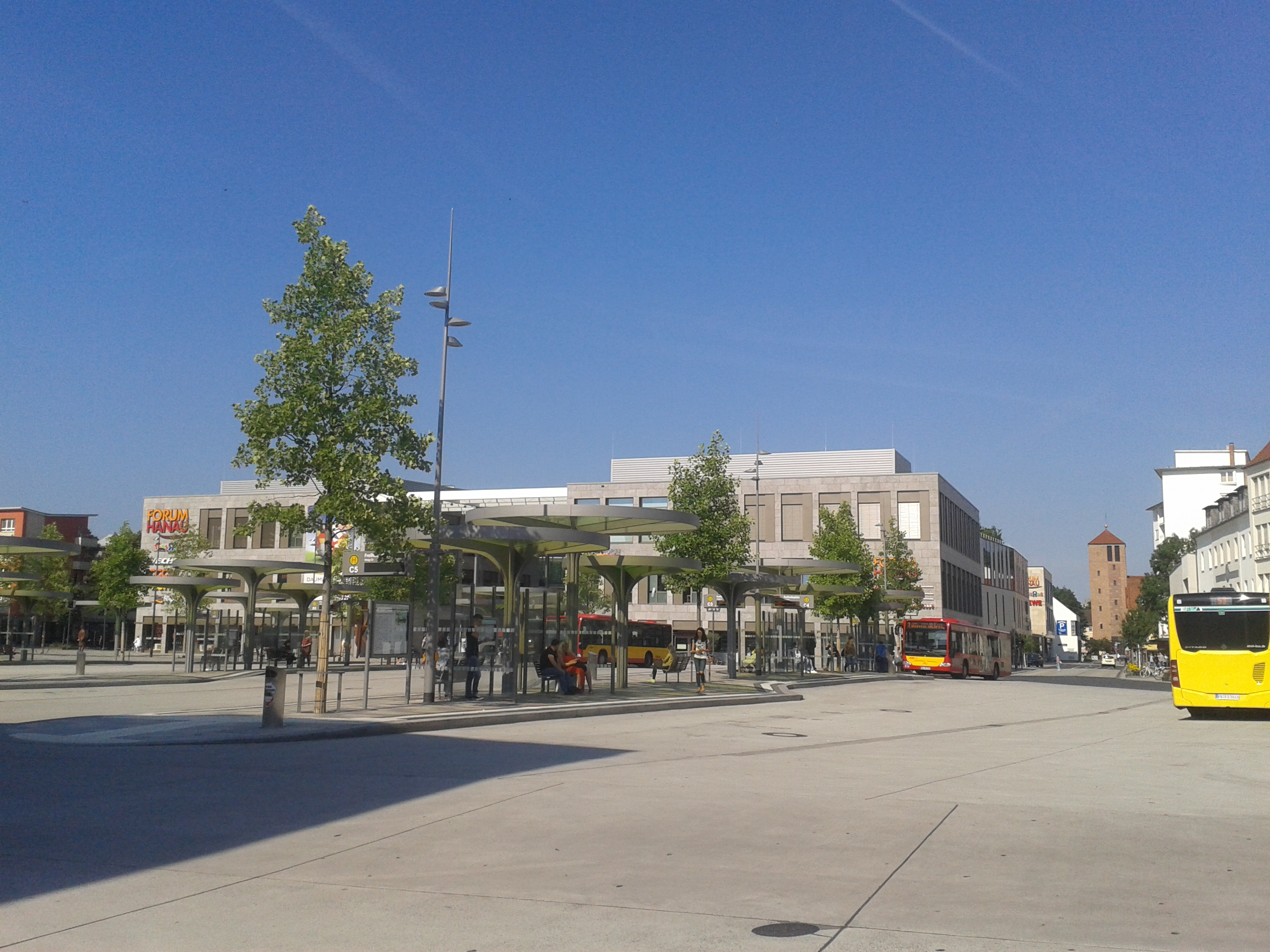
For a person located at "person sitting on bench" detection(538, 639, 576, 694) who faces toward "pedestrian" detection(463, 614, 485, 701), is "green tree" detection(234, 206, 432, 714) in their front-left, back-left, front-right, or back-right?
front-left

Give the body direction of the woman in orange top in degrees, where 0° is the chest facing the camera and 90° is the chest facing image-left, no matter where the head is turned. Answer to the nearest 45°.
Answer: approximately 315°

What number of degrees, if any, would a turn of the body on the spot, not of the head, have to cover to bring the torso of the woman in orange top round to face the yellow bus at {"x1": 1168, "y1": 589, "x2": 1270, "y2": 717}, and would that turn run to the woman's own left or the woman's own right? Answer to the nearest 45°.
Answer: approximately 45° to the woman's own left

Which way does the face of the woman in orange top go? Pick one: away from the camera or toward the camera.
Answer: toward the camera

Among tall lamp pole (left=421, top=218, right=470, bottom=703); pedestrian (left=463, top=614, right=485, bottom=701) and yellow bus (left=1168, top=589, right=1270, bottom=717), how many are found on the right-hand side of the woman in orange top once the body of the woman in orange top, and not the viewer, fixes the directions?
2

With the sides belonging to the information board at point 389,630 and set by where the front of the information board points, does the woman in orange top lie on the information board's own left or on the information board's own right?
on the information board's own left

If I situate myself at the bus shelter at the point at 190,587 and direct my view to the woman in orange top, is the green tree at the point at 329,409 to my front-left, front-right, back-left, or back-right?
front-right

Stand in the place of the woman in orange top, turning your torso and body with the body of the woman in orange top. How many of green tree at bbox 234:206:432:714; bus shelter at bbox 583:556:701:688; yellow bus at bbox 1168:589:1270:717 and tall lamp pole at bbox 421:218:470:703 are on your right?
2

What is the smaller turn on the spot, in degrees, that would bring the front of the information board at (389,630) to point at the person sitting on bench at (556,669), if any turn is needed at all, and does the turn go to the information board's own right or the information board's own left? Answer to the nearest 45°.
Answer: approximately 90° to the information board's own left

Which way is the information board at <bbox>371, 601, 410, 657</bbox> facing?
toward the camera
